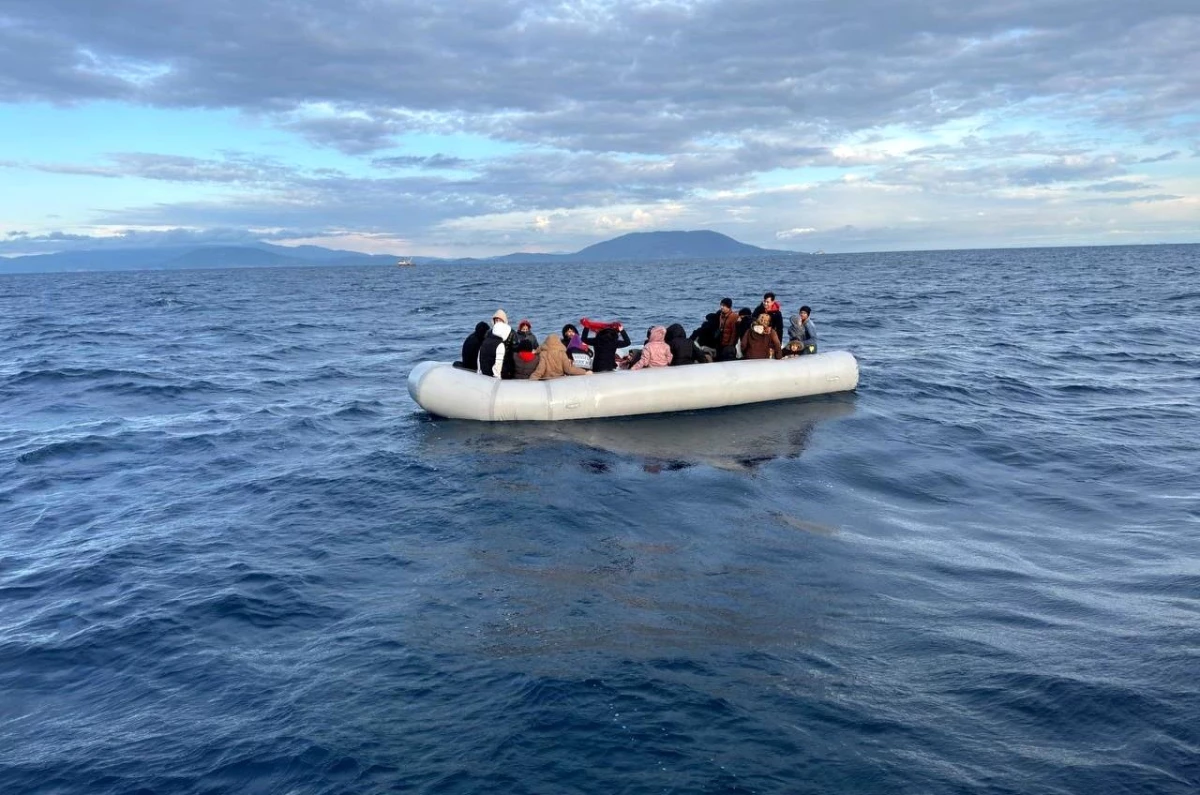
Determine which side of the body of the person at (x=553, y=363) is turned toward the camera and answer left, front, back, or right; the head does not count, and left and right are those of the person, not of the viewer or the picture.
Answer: back

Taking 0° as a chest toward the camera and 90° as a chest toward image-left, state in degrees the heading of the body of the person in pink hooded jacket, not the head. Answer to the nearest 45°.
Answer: approximately 180°

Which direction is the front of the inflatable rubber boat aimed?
to the viewer's left

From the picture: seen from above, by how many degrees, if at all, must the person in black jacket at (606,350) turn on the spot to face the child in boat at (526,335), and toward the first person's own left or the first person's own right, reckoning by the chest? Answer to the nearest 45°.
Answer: approximately 90° to the first person's own left

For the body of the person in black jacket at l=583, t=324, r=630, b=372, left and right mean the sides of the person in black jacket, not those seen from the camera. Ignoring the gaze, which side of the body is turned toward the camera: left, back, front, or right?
back

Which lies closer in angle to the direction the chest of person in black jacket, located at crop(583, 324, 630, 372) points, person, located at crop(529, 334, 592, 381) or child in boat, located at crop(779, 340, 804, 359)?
the child in boat
